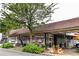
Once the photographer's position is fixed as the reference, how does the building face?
facing the viewer and to the left of the viewer

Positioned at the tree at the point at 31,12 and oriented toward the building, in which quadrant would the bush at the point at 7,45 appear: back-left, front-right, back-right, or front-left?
back-left

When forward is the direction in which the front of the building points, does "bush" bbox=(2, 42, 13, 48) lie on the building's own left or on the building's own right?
on the building's own right
